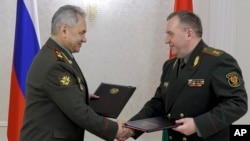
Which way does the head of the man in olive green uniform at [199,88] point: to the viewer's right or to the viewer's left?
to the viewer's left

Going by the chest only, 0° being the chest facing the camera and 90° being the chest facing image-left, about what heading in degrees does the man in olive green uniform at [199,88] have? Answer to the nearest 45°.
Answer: approximately 45°

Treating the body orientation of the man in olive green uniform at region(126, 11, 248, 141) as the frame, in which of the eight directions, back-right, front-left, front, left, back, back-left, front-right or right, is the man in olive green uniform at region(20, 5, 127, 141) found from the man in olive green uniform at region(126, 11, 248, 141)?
front-right

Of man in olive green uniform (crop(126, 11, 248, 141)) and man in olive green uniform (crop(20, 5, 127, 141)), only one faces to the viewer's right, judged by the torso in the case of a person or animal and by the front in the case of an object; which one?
man in olive green uniform (crop(20, 5, 127, 141))

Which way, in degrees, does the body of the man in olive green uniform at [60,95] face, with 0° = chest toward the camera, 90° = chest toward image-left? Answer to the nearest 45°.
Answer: approximately 270°

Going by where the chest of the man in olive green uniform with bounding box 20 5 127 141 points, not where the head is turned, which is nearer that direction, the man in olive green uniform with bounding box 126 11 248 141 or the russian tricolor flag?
the man in olive green uniform

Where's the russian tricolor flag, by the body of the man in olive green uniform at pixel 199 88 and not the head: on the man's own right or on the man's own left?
on the man's own right

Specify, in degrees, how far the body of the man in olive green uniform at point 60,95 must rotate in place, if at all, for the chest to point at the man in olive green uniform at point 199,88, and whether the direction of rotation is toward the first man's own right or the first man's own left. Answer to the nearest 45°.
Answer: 0° — they already face them

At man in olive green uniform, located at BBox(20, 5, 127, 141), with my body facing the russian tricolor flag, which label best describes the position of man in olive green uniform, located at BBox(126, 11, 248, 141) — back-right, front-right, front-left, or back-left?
back-right

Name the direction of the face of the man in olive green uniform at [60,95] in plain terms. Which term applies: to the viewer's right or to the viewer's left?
to the viewer's right
